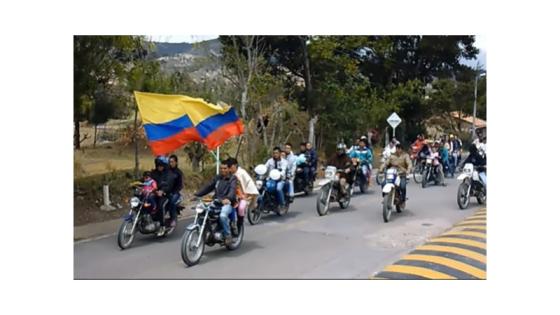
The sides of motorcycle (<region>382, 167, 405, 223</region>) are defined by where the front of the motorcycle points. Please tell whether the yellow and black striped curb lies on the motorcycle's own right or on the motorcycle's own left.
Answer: on the motorcycle's own left

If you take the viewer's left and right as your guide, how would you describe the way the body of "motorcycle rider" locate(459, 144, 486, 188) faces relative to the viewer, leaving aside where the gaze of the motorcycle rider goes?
facing the viewer and to the left of the viewer

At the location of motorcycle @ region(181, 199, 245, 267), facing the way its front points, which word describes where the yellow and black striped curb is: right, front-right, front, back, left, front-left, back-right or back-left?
back-left

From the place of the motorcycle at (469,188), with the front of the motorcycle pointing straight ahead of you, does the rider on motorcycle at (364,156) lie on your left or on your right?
on your right

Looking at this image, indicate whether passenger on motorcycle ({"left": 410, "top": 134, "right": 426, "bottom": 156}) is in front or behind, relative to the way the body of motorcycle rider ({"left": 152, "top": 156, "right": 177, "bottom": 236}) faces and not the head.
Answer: behind

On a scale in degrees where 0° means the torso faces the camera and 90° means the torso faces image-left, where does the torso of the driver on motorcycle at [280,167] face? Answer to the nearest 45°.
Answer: approximately 45°

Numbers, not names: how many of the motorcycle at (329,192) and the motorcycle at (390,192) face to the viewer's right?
0

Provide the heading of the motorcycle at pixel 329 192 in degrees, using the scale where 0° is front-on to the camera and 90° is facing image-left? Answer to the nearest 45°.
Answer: approximately 45°

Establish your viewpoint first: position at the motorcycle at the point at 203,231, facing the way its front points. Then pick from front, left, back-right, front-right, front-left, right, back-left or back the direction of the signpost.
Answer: back

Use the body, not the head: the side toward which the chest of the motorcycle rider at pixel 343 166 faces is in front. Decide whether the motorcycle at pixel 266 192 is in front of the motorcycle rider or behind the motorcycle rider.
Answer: in front

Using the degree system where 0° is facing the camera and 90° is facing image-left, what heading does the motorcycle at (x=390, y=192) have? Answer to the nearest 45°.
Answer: approximately 45°

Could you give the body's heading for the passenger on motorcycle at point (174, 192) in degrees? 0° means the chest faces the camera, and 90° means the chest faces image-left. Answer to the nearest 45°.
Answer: approximately 45°

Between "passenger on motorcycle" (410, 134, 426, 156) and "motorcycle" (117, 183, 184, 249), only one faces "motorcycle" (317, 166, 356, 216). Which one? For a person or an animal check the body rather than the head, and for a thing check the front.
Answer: the passenger on motorcycle
